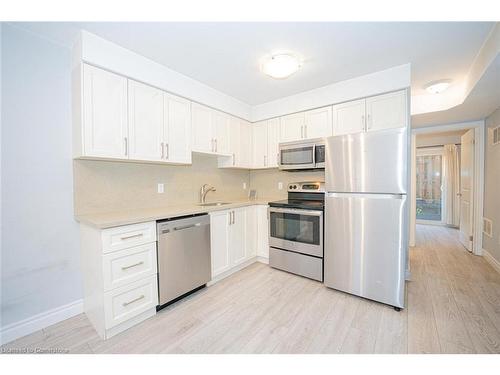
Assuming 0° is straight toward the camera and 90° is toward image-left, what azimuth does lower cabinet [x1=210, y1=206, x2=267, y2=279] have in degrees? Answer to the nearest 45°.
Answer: approximately 315°

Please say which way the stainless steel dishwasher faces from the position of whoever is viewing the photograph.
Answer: facing the viewer and to the right of the viewer

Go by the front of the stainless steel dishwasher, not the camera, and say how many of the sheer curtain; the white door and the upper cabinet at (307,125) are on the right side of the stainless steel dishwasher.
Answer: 0

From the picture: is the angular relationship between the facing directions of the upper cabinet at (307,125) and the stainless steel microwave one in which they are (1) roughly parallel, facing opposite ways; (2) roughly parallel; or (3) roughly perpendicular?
roughly parallel

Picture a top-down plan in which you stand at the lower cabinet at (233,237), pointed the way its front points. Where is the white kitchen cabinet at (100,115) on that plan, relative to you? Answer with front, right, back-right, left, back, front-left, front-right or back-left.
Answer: right

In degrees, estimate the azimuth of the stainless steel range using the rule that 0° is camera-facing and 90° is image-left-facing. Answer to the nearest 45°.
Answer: approximately 45°

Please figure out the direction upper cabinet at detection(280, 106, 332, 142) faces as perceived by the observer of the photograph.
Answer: facing the viewer and to the left of the viewer

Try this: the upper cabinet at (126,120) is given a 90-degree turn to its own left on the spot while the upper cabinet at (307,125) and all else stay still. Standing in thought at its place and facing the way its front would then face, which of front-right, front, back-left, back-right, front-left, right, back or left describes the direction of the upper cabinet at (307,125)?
front-right

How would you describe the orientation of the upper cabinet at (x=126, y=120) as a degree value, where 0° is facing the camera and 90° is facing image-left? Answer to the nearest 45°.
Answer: approximately 315°
